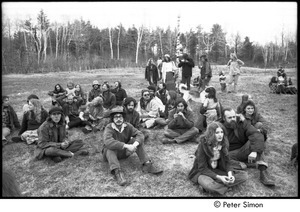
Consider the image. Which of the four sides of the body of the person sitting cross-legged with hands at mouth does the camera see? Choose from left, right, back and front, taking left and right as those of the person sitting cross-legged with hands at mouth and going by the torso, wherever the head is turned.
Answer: front

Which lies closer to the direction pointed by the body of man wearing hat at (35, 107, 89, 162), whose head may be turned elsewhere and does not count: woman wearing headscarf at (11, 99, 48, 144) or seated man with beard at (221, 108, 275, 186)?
the seated man with beard

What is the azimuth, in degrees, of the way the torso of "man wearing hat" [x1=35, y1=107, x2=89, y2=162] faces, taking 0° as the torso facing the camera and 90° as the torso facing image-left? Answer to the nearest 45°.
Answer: approximately 315°

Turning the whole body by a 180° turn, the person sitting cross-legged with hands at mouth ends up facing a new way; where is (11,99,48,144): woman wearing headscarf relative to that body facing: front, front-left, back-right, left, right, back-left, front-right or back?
left

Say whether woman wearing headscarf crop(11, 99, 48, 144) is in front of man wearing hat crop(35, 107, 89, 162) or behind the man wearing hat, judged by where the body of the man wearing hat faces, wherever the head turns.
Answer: behind

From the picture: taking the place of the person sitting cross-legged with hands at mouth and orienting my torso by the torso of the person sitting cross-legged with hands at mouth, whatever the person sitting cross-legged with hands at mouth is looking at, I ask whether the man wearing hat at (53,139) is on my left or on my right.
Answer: on my right

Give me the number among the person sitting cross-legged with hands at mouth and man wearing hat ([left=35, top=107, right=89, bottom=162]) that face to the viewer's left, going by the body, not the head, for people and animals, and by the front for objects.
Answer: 0

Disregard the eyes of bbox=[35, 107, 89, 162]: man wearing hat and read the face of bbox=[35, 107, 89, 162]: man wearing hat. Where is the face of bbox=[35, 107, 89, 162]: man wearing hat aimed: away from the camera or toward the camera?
toward the camera

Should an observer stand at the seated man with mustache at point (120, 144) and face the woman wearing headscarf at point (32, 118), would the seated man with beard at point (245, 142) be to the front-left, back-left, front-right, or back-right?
back-right
